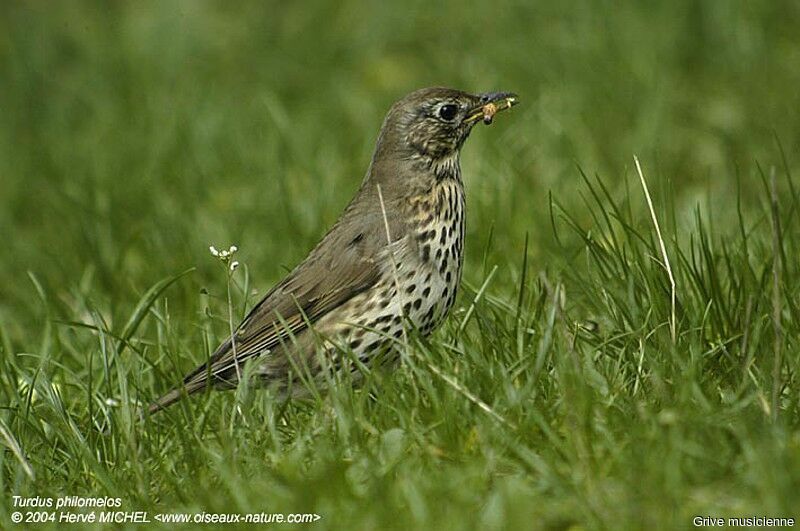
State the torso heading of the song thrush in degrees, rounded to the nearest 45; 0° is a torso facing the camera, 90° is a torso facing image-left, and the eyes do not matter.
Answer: approximately 270°
